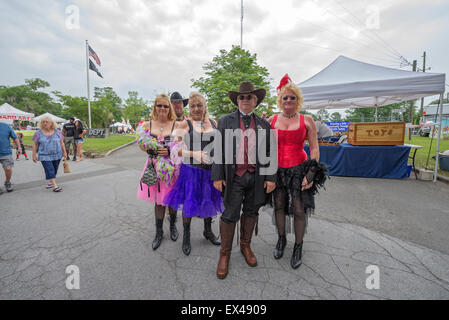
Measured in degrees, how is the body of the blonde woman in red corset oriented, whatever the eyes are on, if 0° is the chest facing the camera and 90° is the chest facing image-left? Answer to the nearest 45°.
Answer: approximately 0°

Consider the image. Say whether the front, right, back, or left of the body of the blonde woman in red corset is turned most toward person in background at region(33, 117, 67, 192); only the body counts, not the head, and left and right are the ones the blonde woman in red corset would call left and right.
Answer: right

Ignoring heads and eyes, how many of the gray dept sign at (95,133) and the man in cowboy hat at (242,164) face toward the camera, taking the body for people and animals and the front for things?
2

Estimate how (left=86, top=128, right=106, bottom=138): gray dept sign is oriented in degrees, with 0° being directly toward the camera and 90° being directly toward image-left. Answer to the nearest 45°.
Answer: approximately 0°

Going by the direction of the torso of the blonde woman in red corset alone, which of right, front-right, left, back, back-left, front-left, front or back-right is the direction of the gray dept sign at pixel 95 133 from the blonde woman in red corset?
back-right

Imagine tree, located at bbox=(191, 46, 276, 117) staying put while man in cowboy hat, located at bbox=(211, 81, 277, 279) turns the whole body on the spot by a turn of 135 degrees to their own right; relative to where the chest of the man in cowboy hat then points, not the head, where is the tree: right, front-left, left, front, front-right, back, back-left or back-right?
front-right
